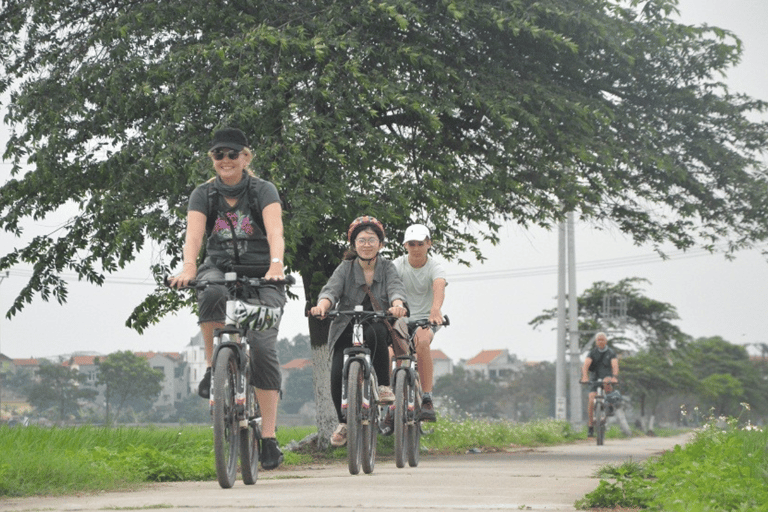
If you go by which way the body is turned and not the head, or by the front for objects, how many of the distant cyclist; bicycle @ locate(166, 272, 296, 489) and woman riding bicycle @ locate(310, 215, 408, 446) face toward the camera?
3

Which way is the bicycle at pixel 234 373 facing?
toward the camera

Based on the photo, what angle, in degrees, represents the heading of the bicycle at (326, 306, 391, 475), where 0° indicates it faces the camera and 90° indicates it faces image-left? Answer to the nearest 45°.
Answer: approximately 0°

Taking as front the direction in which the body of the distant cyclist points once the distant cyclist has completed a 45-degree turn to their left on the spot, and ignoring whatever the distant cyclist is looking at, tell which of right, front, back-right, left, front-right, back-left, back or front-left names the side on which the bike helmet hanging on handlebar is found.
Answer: front-right

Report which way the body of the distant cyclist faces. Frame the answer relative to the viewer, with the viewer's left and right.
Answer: facing the viewer
